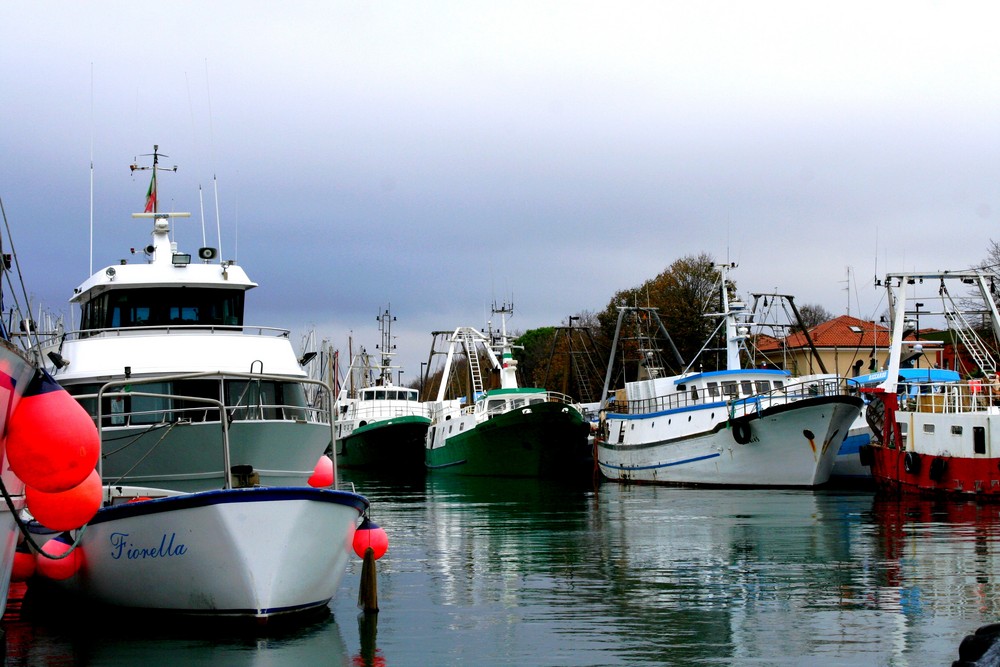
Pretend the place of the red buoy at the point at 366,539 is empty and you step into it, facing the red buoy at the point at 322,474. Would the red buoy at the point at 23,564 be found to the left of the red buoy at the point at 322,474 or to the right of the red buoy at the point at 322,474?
left

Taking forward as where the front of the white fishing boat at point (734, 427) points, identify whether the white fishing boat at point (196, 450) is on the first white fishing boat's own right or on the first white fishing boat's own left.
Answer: on the first white fishing boat's own right

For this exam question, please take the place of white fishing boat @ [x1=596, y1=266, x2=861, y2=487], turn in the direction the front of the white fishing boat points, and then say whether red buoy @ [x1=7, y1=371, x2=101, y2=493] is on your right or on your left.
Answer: on your right

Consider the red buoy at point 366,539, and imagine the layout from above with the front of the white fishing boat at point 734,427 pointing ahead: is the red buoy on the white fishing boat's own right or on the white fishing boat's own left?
on the white fishing boat's own right

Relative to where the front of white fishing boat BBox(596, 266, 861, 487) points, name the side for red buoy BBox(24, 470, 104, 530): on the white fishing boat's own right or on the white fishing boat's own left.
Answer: on the white fishing boat's own right

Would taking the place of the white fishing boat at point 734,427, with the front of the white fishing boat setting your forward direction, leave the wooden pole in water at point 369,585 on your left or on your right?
on your right

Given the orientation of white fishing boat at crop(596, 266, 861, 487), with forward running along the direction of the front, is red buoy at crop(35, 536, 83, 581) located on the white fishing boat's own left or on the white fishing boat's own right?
on the white fishing boat's own right

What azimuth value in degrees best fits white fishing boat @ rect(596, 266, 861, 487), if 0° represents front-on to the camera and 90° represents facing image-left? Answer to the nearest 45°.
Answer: approximately 315°
